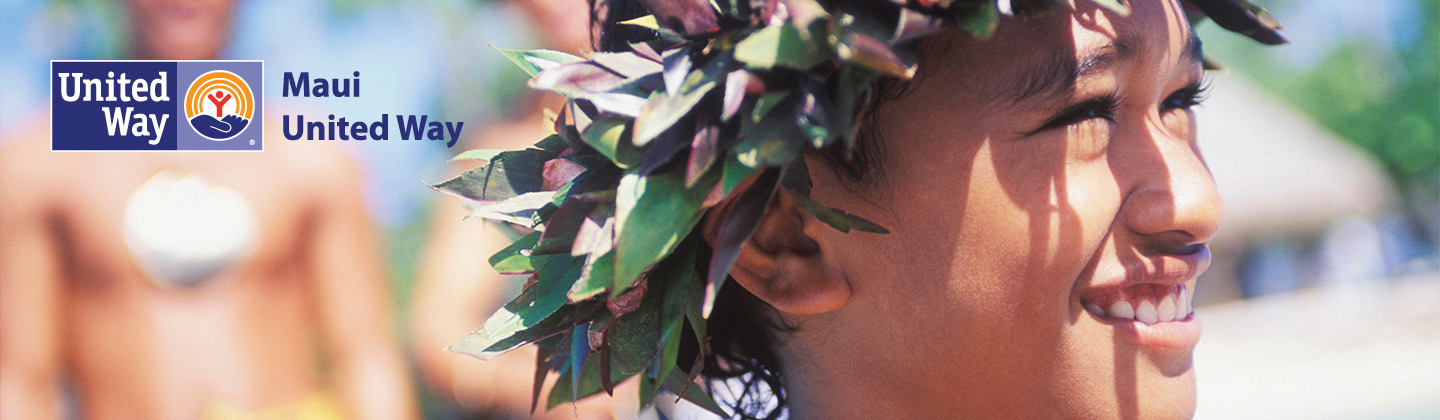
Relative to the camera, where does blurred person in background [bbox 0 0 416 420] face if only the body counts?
toward the camera
